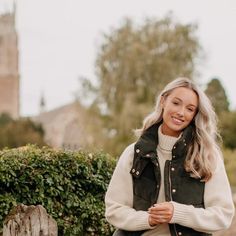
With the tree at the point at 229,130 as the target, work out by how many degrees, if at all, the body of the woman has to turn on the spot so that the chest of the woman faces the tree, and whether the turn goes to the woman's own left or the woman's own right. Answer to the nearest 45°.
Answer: approximately 180°

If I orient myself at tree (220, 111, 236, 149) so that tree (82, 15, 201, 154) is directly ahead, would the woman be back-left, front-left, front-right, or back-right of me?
front-left

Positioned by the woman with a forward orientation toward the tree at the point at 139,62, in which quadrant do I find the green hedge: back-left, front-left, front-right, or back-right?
front-left

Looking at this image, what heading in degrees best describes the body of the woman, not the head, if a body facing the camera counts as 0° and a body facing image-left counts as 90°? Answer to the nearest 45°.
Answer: approximately 0°

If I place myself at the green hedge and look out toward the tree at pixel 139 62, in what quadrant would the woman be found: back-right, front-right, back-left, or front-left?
back-right

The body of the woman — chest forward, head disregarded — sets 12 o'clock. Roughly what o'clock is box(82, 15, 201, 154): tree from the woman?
The tree is roughly at 6 o'clock from the woman.
